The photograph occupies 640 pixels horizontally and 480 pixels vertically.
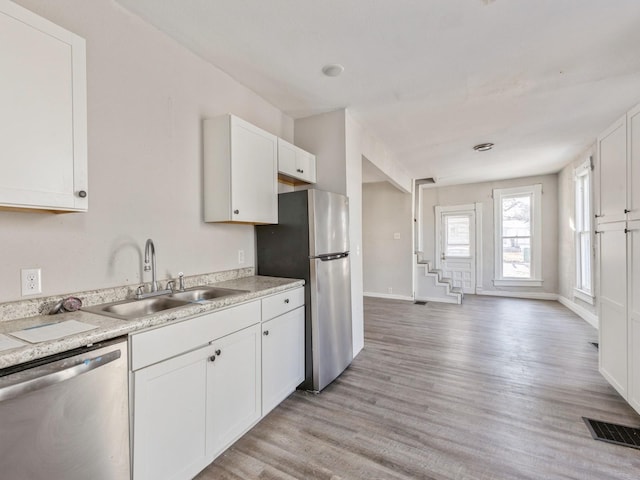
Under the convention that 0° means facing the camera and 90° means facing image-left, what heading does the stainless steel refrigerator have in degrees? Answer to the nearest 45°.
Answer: approximately 315°

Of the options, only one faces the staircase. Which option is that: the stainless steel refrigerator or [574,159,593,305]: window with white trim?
the window with white trim

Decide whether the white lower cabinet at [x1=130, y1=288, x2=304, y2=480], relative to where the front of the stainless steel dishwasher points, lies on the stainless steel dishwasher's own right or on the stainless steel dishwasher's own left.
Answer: on the stainless steel dishwasher's own left

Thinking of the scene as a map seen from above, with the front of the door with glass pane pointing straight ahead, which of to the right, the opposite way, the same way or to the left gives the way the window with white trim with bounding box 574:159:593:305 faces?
to the right

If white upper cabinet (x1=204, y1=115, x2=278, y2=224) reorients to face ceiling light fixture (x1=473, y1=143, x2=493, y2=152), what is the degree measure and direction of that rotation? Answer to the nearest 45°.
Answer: approximately 45° to its left

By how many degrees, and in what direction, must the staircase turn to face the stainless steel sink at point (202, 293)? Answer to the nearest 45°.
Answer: approximately 90° to its right

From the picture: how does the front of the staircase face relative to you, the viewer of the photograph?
facing to the right of the viewer
